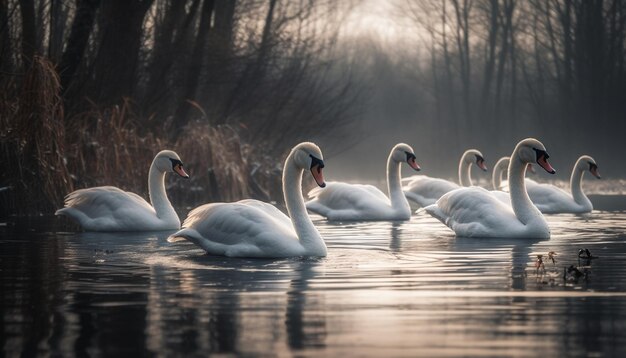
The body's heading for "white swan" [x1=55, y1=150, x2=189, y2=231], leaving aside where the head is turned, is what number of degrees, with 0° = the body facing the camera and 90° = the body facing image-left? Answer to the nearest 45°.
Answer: approximately 270°

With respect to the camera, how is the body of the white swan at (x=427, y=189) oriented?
to the viewer's right

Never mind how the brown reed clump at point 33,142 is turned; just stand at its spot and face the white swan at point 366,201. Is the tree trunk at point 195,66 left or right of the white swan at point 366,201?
left

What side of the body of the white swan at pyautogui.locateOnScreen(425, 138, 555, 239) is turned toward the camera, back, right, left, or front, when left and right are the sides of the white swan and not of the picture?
right

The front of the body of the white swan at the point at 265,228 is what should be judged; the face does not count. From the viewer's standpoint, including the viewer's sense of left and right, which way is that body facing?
facing to the right of the viewer

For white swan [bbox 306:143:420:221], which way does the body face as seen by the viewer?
to the viewer's right

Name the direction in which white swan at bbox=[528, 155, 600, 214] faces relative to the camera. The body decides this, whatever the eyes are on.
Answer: to the viewer's right
